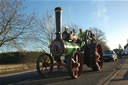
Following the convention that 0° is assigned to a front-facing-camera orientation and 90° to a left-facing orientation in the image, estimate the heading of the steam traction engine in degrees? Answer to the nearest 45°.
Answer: approximately 45°
